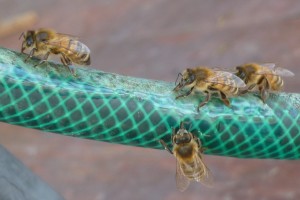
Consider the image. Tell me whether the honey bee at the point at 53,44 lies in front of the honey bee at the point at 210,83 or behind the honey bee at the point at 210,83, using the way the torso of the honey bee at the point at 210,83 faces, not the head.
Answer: in front

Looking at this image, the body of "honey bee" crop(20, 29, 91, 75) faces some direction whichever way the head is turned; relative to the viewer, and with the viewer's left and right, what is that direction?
facing to the left of the viewer

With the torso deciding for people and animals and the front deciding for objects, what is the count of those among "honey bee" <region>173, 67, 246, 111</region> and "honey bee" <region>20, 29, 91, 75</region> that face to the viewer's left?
2

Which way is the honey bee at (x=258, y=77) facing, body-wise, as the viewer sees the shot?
to the viewer's left

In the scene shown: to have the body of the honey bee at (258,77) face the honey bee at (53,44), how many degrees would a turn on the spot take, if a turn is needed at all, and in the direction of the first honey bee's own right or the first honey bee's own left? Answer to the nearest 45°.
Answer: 0° — it already faces it

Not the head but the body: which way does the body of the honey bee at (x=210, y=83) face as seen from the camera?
to the viewer's left

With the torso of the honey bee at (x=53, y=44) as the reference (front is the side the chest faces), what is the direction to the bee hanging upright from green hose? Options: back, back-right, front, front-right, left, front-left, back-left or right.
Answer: back-left

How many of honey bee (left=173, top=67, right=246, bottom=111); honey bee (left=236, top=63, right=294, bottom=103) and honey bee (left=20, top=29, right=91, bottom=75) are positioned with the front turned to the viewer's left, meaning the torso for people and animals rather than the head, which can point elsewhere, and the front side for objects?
3
